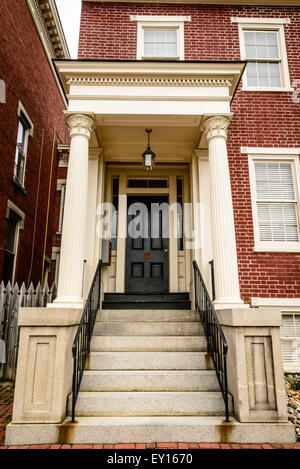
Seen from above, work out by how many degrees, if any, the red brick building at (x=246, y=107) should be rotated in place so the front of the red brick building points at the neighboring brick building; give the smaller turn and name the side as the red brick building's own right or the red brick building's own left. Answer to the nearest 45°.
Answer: approximately 90° to the red brick building's own right

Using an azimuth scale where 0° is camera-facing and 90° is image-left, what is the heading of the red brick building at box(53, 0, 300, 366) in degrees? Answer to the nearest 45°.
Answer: approximately 0°

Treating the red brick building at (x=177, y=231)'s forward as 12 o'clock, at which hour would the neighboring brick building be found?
The neighboring brick building is roughly at 4 o'clock from the red brick building.

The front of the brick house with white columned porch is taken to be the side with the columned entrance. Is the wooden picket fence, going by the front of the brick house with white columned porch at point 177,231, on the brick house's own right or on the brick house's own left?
on the brick house's own right

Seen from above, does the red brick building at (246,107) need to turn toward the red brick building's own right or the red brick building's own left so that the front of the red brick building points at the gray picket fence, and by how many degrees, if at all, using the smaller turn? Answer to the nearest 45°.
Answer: approximately 90° to the red brick building's own right
